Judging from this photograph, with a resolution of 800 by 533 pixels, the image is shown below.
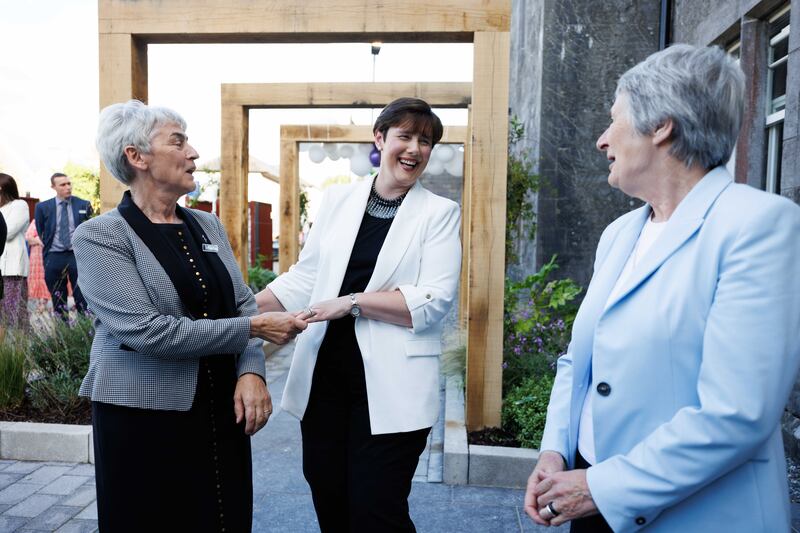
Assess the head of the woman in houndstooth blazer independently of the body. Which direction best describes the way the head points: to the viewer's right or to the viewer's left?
to the viewer's right

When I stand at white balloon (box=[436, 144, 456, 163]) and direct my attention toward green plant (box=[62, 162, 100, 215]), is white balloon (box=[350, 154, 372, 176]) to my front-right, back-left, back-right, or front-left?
front-left

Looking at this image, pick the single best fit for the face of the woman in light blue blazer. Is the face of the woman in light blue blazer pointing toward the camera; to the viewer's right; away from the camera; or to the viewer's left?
to the viewer's left

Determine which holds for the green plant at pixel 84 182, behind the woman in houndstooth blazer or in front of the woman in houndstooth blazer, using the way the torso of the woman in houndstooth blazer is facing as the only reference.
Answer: behind

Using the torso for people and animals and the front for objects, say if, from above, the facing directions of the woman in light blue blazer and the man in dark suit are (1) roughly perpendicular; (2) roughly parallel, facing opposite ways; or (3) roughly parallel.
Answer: roughly perpendicular

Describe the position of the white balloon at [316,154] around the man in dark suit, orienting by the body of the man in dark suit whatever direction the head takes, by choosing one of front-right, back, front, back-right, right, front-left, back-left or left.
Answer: back-left

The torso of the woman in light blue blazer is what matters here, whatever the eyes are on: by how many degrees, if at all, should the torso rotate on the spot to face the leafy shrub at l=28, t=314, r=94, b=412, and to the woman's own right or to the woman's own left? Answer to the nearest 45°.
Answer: approximately 90° to the woman's own right

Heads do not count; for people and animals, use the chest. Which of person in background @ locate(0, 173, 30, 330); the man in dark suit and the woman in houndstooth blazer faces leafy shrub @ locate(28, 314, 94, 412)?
the man in dark suit

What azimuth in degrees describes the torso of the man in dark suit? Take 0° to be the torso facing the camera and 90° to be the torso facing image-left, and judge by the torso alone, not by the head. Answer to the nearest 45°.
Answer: approximately 0°

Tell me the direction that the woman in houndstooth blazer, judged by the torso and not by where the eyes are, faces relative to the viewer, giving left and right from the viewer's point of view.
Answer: facing the viewer and to the right of the viewer

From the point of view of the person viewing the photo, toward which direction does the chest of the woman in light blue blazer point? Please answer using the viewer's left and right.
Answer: facing the viewer and to the left of the viewer
